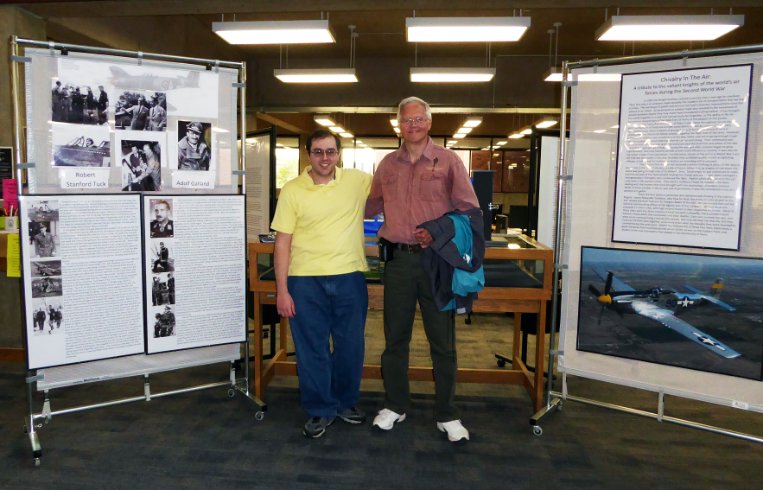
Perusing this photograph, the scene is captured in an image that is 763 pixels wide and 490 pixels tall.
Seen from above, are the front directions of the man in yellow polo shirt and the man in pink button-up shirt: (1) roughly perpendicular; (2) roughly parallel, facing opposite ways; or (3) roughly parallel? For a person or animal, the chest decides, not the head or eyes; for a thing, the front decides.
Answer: roughly parallel

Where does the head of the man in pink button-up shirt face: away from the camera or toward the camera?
toward the camera

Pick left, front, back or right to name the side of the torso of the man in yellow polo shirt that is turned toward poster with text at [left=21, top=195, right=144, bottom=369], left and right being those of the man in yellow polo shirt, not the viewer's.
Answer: right

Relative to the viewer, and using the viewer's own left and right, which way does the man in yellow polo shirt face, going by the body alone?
facing the viewer

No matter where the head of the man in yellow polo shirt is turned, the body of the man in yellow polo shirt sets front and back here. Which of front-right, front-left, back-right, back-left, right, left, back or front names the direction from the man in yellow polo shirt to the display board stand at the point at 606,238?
left

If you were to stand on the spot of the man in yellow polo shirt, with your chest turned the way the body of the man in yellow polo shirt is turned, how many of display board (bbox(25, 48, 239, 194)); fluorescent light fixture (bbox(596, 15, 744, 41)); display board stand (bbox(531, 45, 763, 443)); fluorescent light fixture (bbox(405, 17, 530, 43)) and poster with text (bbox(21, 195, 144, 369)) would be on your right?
2

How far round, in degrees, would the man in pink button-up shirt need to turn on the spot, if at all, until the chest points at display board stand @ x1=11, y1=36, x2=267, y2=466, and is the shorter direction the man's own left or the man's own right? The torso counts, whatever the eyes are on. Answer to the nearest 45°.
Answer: approximately 90° to the man's own right

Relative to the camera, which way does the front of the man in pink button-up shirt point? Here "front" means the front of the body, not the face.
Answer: toward the camera

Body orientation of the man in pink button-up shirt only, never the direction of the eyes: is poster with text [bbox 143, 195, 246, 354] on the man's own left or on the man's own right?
on the man's own right

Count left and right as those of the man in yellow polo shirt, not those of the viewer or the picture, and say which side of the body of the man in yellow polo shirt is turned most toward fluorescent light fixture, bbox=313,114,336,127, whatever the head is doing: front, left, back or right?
back

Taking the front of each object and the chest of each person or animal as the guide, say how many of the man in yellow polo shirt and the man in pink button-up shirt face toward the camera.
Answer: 2

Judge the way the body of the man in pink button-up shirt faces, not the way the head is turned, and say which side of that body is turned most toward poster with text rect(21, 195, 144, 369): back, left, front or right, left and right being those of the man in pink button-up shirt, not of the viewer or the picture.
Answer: right

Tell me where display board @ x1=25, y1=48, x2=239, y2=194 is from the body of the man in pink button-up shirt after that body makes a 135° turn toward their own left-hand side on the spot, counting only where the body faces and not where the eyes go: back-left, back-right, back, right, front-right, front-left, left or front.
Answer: back-left

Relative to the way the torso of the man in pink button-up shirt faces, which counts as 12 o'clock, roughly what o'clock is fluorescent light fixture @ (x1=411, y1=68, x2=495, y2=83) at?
The fluorescent light fixture is roughly at 6 o'clock from the man in pink button-up shirt.
